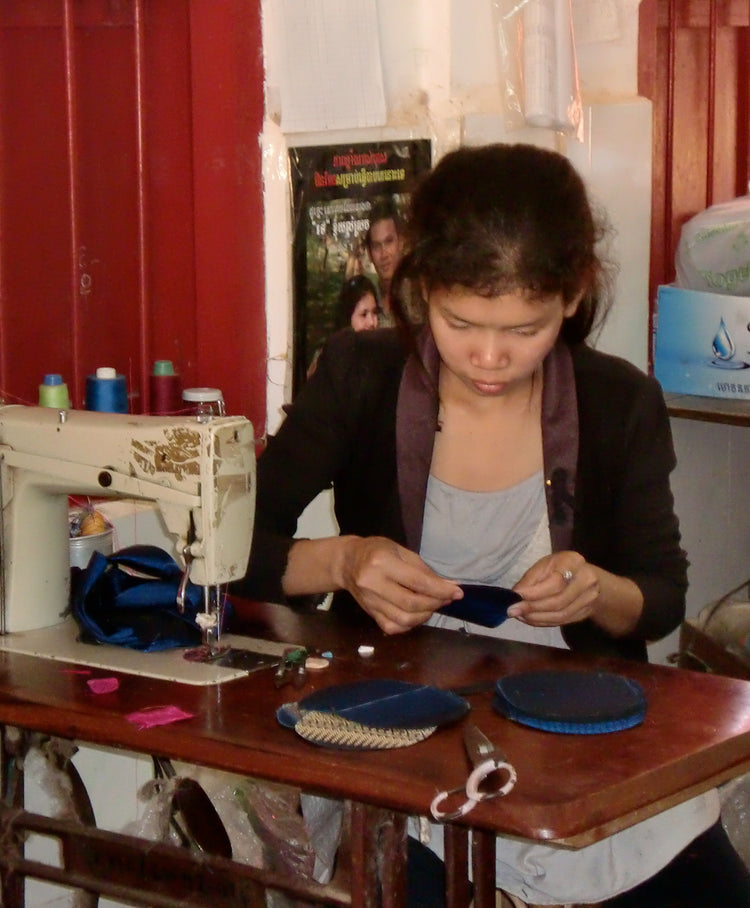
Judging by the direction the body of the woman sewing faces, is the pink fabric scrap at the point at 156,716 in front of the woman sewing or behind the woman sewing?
in front

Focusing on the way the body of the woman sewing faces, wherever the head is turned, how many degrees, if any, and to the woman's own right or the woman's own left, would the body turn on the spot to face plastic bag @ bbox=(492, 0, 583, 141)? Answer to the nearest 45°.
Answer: approximately 180°

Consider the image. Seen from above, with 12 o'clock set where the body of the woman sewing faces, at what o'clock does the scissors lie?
The scissors is roughly at 12 o'clock from the woman sewing.

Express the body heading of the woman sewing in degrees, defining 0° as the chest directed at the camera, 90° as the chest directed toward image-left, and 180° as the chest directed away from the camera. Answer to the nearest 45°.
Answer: approximately 0°

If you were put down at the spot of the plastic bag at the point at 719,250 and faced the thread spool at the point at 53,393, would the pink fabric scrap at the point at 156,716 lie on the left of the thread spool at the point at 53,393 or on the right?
left

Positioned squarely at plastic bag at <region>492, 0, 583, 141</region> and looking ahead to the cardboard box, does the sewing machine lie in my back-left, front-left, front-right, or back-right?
back-right

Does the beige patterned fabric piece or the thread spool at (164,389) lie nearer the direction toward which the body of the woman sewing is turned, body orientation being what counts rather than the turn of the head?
the beige patterned fabric piece
